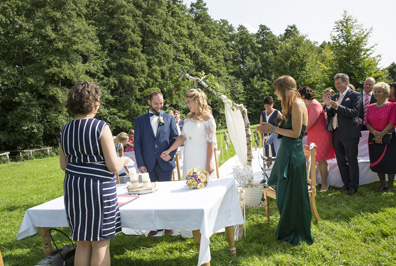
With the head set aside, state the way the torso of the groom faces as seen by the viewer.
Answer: toward the camera

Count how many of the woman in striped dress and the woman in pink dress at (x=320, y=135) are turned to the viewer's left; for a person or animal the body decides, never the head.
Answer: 1

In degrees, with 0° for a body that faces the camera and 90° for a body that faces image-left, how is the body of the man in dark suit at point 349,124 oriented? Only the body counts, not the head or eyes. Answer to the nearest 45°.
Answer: approximately 45°

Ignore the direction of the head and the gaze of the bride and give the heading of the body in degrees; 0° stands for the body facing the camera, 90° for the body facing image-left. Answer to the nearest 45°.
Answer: approximately 45°

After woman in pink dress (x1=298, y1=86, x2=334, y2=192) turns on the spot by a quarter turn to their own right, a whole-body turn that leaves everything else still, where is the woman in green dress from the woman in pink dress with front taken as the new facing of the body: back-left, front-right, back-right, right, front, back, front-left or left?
back

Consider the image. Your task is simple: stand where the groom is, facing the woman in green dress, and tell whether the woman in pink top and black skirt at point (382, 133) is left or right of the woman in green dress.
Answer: left

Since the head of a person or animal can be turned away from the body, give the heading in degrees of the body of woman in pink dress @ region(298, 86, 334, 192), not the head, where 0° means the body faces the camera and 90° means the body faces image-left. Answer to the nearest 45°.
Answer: approximately 90°

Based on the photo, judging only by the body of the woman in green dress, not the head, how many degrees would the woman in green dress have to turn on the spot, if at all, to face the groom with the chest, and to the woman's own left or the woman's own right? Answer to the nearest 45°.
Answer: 0° — they already face them

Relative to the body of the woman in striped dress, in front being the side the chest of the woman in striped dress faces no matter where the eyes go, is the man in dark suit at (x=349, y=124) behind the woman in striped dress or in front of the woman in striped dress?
in front

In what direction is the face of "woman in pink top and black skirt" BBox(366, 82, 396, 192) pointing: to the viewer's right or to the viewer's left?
to the viewer's left

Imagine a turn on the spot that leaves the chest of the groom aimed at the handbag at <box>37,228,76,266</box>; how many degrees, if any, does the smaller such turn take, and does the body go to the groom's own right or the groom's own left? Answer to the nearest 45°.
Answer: approximately 45° to the groom's own right

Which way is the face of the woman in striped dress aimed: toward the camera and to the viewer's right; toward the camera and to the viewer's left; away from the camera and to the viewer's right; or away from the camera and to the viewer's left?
away from the camera and to the viewer's right

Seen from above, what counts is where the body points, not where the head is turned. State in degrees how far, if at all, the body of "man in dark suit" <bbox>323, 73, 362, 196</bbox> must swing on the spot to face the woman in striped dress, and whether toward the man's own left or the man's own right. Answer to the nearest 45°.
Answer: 0° — they already face them

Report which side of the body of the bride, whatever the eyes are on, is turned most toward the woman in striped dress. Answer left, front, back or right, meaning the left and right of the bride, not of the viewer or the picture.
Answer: front

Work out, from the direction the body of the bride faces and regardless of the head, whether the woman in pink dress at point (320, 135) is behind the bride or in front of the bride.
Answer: behind

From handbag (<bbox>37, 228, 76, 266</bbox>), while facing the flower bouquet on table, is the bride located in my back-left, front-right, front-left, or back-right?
front-left

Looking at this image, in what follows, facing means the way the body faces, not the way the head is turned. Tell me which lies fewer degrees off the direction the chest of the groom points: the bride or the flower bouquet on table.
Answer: the flower bouquet on table

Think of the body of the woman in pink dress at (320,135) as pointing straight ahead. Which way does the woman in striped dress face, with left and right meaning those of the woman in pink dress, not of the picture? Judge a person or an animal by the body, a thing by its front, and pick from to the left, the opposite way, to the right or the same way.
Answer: to the right

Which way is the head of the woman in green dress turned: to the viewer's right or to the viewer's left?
to the viewer's left

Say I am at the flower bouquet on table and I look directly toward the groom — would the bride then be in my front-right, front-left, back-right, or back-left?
front-right

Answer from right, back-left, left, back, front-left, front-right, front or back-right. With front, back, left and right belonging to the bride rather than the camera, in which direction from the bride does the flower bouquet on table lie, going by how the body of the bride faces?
front-left

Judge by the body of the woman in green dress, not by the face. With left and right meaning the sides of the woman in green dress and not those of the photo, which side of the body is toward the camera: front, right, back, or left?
left
